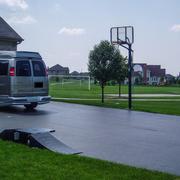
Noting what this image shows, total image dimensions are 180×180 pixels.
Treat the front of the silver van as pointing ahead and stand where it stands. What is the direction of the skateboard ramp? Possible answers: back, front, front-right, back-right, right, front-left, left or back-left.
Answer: back-left

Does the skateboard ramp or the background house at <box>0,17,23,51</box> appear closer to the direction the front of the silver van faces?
the background house

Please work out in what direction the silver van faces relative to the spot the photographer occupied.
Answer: facing away from the viewer and to the left of the viewer

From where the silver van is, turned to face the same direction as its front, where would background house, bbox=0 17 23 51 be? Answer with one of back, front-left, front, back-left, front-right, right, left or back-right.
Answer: front-right

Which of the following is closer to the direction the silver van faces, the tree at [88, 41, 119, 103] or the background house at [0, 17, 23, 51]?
the background house

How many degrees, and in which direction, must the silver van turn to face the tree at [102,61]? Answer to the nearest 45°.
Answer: approximately 90° to its right
